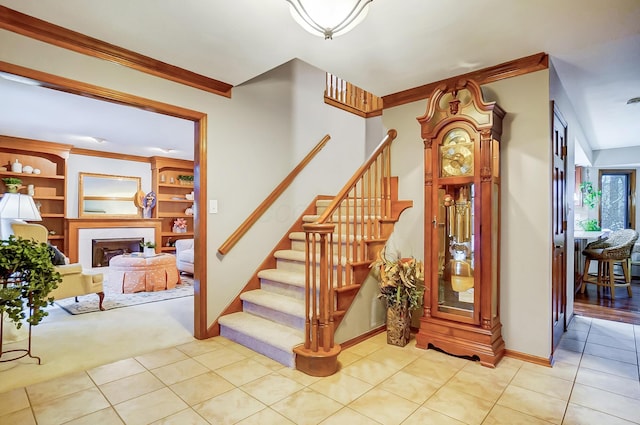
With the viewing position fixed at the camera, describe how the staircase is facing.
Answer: facing the viewer and to the left of the viewer

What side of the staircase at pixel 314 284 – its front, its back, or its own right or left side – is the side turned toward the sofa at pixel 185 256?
right

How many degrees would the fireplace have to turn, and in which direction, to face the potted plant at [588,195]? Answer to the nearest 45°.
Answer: approximately 45° to its left

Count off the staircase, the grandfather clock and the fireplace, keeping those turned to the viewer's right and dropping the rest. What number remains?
0

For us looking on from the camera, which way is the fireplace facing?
facing the viewer

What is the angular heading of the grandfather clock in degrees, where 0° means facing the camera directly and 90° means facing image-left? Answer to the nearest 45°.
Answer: approximately 45°

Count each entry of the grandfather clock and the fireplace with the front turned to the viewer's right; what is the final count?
0

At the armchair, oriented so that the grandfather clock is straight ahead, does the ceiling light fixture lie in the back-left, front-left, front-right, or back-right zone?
front-right

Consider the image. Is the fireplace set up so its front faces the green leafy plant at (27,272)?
yes

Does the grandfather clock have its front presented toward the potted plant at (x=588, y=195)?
no

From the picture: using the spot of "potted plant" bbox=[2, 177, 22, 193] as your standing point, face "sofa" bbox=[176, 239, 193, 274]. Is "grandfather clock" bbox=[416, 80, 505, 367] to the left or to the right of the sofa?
right

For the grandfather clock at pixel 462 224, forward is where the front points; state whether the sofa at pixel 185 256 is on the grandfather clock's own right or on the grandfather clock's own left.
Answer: on the grandfather clock's own right

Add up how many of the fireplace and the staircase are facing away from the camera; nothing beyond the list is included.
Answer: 0

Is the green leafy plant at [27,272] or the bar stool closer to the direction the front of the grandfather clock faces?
the green leafy plant

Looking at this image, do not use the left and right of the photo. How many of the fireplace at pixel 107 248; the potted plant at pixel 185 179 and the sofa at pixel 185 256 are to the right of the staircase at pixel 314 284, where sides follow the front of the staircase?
3

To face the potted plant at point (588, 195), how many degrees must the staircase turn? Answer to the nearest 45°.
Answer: approximately 180°

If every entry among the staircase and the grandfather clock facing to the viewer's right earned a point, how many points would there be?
0
